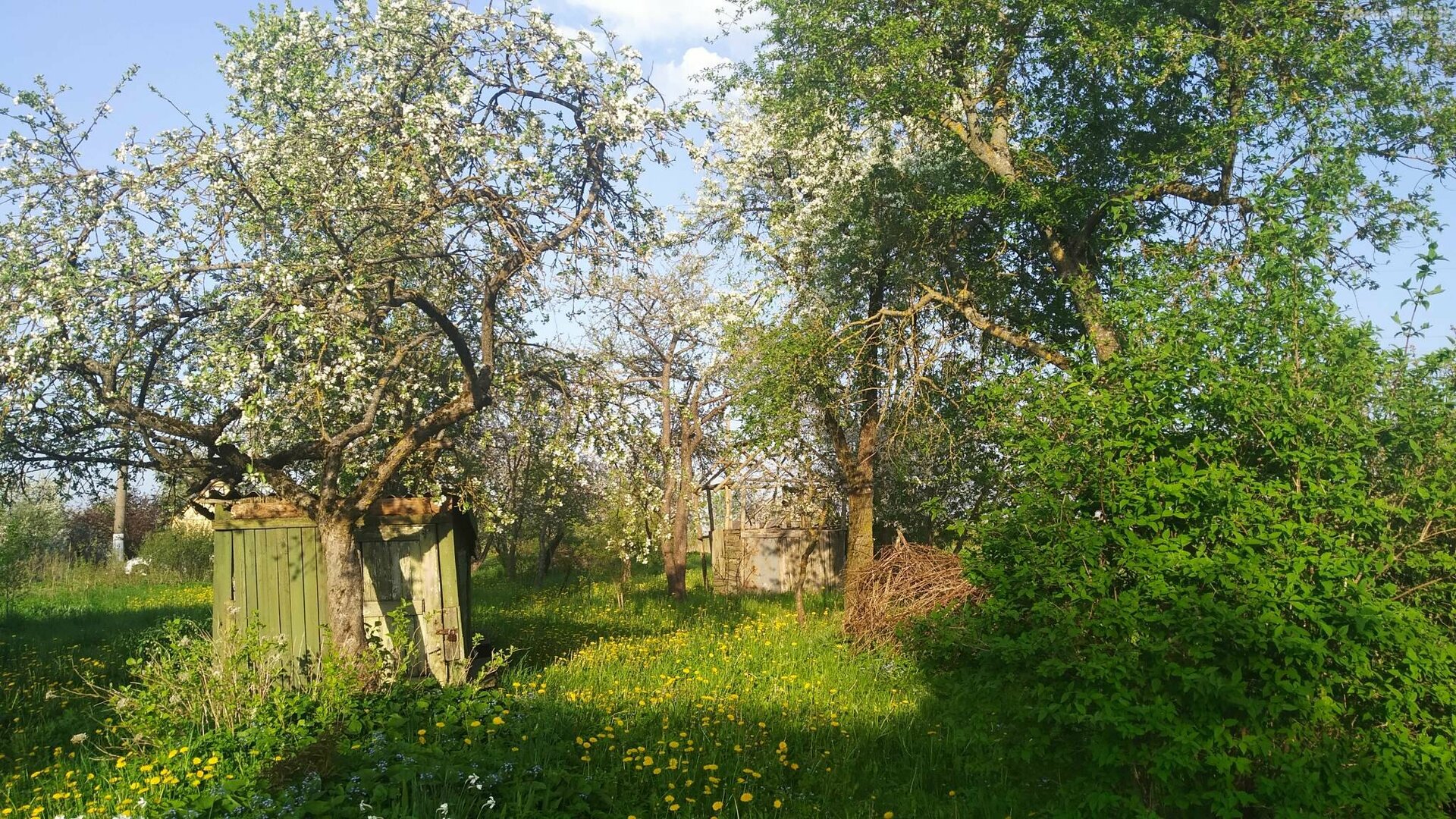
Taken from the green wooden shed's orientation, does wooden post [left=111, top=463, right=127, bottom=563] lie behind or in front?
behind

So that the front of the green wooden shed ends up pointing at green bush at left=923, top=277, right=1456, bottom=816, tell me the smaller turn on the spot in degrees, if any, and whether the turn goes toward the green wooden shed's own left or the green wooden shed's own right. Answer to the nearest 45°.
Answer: approximately 45° to the green wooden shed's own left

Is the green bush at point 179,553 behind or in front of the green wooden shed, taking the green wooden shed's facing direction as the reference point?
behind

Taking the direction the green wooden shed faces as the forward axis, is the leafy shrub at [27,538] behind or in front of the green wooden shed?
behind

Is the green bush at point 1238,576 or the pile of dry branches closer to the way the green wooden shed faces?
the green bush

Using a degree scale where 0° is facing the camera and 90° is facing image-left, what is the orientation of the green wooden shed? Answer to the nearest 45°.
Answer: approximately 0°

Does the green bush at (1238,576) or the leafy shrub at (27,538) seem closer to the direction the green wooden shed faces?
the green bush
